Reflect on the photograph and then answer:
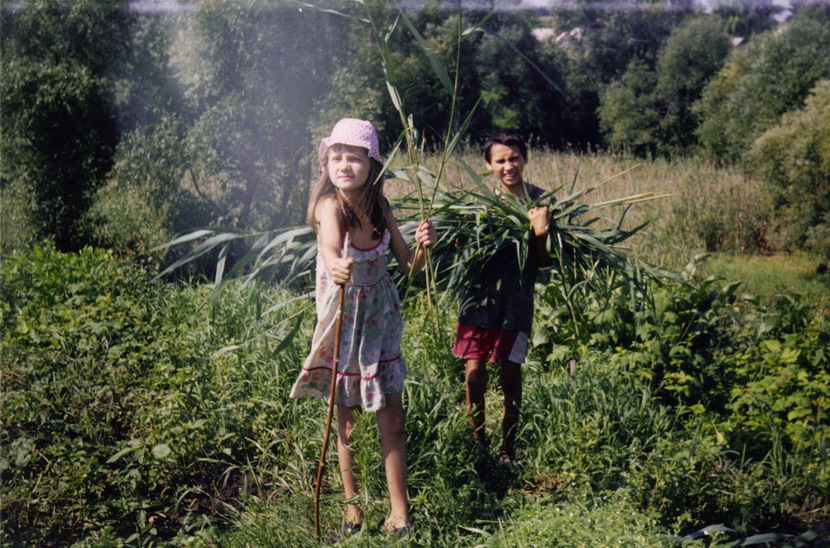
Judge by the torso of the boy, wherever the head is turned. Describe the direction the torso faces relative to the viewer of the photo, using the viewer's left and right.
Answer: facing the viewer

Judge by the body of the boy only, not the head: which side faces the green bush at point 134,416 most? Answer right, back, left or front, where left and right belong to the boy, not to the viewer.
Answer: right

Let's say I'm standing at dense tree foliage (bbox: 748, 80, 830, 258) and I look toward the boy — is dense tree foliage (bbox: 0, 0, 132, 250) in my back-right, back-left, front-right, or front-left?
front-right

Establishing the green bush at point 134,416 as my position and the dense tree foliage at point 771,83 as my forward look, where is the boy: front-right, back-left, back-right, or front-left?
front-right

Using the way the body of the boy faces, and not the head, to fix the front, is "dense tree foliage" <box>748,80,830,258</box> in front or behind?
behind

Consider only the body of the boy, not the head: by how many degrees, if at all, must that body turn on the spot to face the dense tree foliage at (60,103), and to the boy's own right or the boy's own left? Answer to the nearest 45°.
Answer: approximately 135° to the boy's own right

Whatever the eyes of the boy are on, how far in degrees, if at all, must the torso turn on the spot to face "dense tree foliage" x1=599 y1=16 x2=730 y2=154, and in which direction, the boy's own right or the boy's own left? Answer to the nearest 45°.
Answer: approximately 180°
